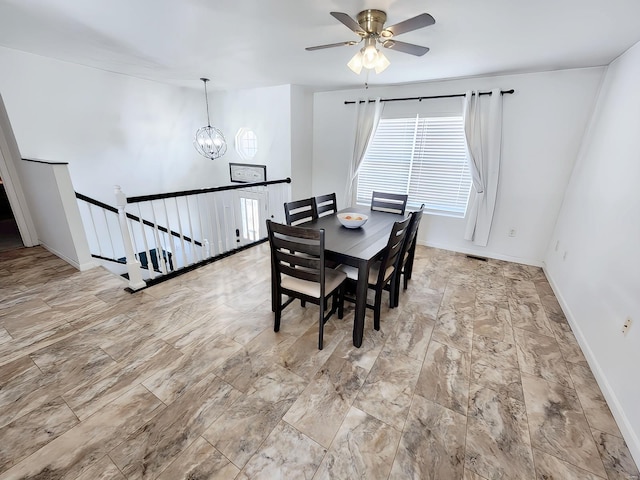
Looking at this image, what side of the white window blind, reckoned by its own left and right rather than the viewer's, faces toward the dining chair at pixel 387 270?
front

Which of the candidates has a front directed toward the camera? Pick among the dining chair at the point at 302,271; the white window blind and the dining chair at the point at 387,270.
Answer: the white window blind

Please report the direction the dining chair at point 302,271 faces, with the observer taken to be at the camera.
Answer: facing away from the viewer and to the right of the viewer

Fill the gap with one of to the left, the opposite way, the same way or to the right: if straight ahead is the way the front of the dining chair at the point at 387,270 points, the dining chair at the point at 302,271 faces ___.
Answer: to the right

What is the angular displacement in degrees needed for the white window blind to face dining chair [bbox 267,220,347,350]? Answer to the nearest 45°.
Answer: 0° — it already faces it

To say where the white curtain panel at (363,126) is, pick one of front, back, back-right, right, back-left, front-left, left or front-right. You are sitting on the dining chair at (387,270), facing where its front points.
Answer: front-right

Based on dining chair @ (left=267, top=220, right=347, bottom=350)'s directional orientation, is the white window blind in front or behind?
in front

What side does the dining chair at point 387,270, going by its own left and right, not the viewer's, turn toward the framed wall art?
front

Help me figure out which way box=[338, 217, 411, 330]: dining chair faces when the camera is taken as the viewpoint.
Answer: facing away from the viewer and to the left of the viewer

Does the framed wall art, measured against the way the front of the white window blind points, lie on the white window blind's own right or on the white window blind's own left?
on the white window blind's own right

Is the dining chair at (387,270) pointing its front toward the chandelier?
yes

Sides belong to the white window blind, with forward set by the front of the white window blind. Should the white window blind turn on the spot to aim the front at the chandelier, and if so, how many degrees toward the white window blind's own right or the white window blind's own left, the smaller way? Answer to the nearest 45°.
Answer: approximately 90° to the white window blind's own right

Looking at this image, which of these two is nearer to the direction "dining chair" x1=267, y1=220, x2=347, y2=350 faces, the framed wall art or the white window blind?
the white window blind

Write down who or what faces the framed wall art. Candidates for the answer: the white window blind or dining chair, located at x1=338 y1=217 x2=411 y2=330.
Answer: the dining chair

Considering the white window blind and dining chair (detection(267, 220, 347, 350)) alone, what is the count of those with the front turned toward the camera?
1

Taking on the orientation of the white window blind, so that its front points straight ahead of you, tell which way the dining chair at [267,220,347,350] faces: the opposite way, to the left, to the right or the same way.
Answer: the opposite way
